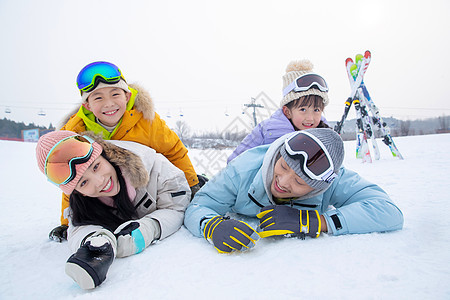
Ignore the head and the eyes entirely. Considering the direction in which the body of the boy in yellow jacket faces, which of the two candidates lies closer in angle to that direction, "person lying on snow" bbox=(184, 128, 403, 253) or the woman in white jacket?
the woman in white jacket

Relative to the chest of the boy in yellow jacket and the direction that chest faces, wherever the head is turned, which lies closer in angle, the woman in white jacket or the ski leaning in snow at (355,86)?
the woman in white jacket

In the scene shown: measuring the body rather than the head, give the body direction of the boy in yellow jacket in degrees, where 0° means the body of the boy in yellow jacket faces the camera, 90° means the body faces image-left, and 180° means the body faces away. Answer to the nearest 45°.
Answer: approximately 0°

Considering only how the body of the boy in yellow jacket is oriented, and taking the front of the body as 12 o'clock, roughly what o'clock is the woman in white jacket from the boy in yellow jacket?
The woman in white jacket is roughly at 12 o'clock from the boy in yellow jacket.

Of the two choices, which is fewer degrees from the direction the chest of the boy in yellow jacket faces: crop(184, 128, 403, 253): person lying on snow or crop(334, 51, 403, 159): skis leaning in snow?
the person lying on snow

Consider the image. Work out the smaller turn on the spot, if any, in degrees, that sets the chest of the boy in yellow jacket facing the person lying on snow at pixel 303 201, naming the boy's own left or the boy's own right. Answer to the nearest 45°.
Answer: approximately 45° to the boy's own left

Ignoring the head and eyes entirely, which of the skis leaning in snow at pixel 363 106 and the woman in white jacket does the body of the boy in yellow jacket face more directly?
the woman in white jacket
